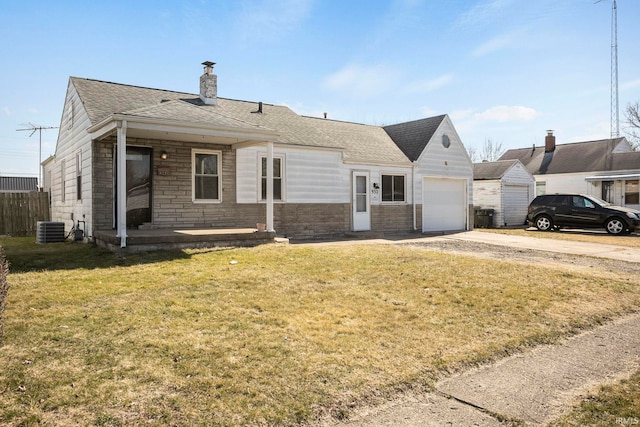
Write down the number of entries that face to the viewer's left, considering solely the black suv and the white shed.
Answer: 0

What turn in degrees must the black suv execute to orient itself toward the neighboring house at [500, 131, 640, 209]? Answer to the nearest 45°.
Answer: approximately 90° to its left

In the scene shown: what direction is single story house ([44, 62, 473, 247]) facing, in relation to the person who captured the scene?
facing the viewer and to the right of the viewer

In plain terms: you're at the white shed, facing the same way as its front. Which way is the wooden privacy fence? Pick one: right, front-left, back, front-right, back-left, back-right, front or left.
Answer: right

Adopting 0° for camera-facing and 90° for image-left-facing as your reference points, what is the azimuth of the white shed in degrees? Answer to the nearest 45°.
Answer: approximately 315°

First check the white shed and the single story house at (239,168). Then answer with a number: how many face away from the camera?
0

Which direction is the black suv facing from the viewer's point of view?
to the viewer's right

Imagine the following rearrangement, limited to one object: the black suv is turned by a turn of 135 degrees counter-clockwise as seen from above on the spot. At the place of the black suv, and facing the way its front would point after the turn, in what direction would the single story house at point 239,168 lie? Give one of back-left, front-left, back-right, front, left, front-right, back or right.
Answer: left

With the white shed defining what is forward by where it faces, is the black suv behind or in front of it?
in front

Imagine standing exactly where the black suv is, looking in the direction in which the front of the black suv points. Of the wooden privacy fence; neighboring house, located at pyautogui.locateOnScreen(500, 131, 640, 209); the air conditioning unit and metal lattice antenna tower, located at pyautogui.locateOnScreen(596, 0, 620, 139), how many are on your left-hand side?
2
